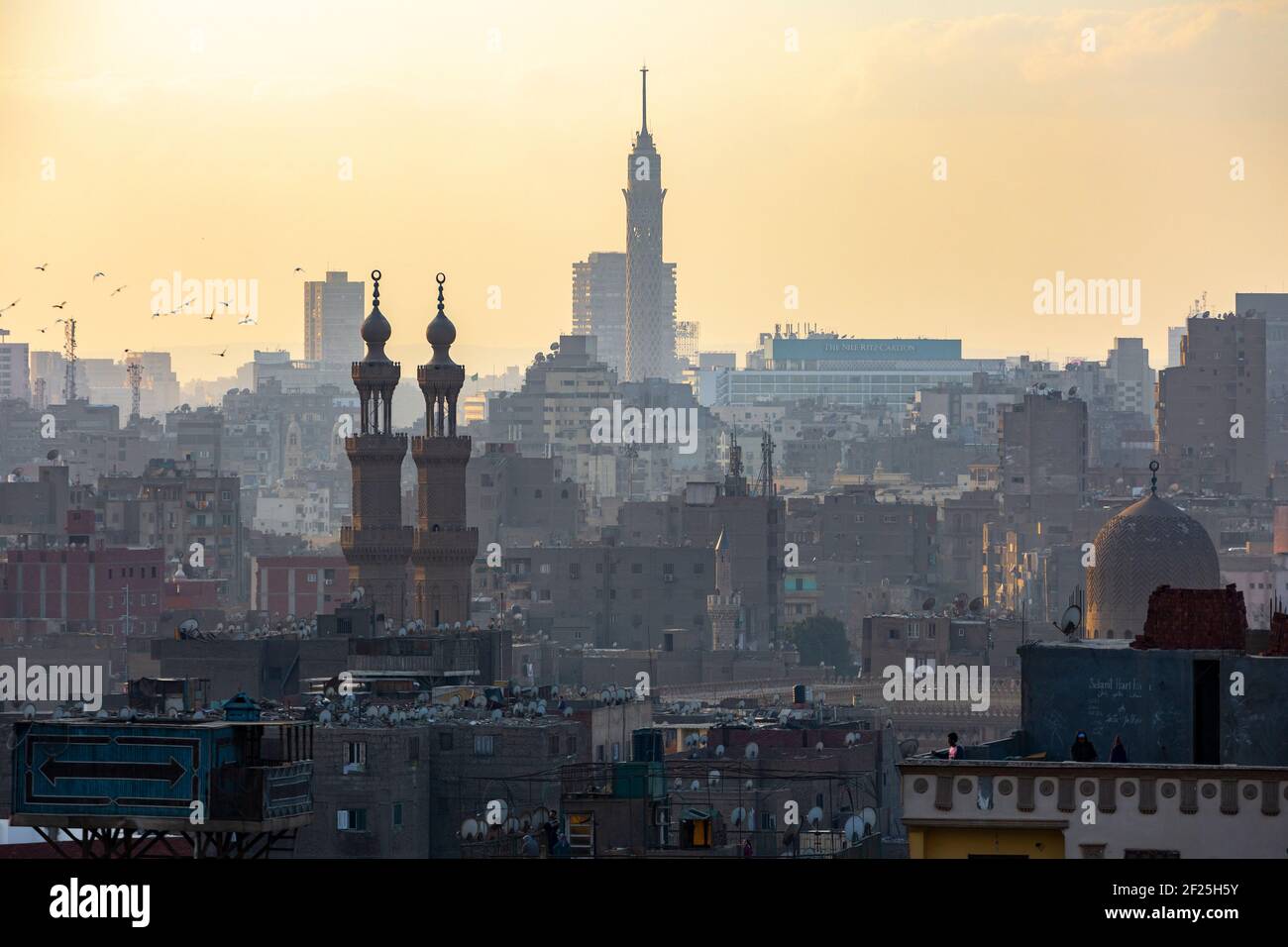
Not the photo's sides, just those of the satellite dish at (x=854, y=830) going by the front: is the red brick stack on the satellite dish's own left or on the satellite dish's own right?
on the satellite dish's own left
